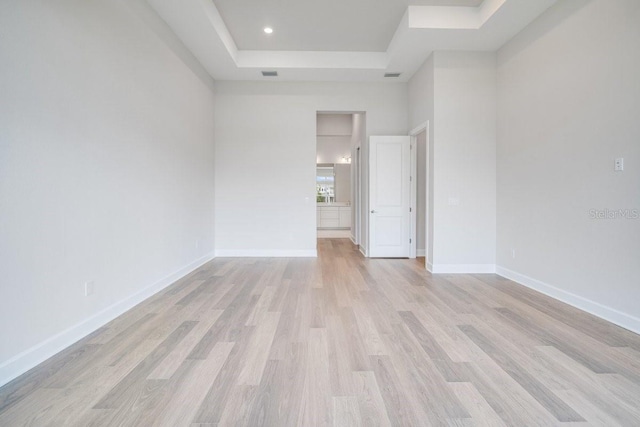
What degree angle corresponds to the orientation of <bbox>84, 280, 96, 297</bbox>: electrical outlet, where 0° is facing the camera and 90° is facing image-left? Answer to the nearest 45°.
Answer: approximately 315°
